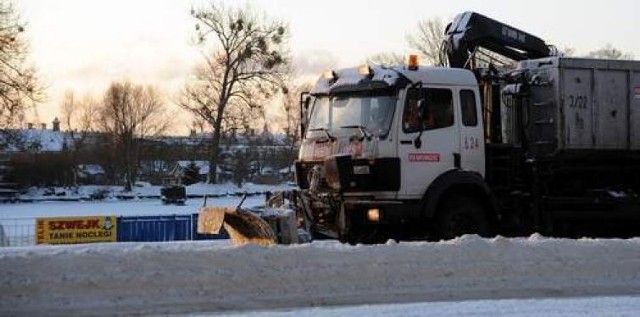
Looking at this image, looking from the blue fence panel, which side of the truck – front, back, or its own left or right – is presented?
right

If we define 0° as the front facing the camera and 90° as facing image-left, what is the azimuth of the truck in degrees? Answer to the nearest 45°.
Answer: approximately 45°

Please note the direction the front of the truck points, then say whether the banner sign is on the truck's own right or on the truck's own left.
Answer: on the truck's own right
